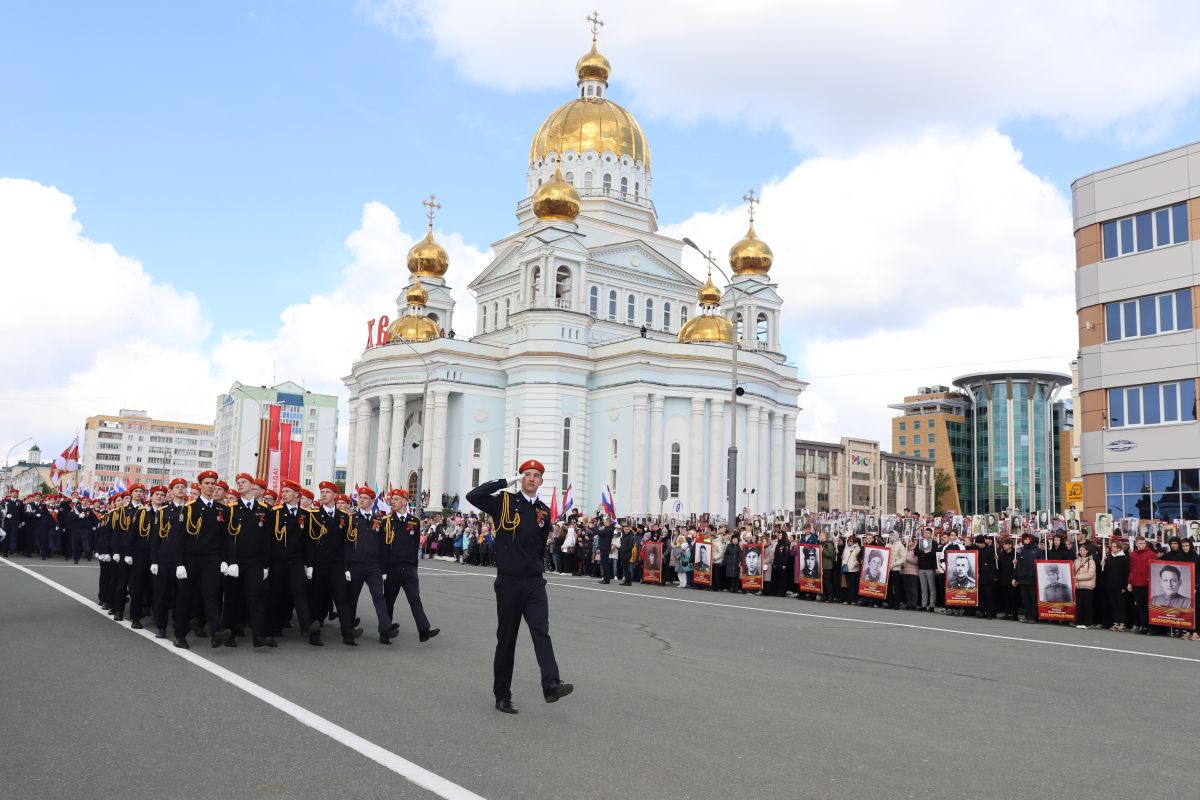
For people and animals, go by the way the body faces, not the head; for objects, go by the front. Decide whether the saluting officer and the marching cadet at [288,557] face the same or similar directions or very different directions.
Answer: same or similar directions

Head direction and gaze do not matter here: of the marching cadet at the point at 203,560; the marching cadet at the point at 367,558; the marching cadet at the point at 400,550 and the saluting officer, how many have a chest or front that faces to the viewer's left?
0

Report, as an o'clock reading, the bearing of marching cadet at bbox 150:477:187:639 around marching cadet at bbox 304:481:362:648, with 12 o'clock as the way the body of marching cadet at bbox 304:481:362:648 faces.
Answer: marching cadet at bbox 150:477:187:639 is roughly at 5 o'clock from marching cadet at bbox 304:481:362:648.

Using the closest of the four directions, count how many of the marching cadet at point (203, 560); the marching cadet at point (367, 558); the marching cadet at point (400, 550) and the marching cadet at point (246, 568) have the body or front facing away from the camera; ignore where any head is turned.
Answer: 0

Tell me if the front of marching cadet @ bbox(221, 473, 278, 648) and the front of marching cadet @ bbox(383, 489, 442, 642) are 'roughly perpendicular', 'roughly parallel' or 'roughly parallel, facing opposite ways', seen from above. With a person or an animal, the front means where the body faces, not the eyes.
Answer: roughly parallel

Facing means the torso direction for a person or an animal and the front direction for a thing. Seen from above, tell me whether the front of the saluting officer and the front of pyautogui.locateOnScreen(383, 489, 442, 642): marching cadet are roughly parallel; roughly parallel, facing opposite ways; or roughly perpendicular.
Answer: roughly parallel

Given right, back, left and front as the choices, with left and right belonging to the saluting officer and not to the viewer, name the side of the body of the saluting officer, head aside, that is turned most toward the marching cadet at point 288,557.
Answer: back

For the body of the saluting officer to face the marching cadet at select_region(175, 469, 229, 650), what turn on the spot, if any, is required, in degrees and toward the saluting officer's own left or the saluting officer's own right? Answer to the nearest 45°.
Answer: approximately 180°

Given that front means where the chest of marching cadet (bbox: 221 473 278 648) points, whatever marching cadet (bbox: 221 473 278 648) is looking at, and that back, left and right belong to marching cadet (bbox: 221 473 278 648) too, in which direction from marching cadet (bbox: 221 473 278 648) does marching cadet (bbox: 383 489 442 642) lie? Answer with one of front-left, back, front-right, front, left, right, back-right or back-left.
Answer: front-left

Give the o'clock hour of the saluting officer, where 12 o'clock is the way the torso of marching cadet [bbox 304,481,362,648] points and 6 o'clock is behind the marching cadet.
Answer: The saluting officer is roughly at 1 o'clock from the marching cadet.

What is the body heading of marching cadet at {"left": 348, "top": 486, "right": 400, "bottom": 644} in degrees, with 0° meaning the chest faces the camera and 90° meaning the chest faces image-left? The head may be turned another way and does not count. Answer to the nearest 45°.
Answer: approximately 315°

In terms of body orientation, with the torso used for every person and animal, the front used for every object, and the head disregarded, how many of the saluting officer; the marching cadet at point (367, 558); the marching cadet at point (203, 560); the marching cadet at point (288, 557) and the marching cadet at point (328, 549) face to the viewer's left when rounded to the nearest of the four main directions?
0

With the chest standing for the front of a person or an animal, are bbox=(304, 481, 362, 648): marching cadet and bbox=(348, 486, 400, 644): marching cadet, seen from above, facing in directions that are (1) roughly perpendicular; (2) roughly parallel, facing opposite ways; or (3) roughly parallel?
roughly parallel

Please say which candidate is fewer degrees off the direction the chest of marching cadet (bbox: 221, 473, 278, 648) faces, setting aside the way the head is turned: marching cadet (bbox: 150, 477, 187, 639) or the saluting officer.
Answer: the saluting officer

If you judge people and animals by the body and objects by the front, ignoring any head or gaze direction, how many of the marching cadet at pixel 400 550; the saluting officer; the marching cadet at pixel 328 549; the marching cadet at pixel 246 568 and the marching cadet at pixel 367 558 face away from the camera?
0

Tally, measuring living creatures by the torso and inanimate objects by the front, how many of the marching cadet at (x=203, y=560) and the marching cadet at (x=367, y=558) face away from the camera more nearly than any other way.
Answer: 0

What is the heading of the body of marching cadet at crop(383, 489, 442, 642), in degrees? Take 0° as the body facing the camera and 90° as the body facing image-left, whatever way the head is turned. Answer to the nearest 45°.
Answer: approximately 315°

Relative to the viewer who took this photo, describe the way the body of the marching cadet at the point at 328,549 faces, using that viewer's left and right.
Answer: facing the viewer and to the right of the viewer

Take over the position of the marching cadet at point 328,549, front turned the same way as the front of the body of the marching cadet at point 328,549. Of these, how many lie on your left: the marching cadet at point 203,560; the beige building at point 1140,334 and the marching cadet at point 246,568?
1

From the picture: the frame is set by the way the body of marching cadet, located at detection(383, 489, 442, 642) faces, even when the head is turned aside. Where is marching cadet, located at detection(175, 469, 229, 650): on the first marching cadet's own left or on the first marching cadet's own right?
on the first marching cadet's own right

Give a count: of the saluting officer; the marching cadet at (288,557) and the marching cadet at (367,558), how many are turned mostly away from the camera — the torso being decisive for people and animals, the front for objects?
0
